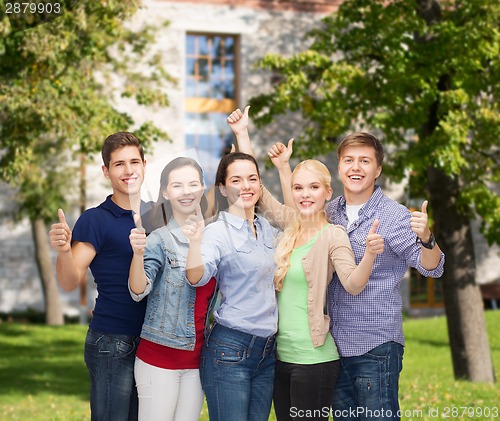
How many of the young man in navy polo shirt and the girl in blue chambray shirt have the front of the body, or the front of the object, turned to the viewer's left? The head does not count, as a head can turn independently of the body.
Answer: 0

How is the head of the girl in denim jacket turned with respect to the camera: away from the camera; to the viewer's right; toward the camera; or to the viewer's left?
toward the camera

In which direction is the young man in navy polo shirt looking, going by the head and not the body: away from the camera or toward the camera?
toward the camera

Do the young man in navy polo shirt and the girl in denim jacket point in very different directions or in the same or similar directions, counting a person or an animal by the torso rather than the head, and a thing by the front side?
same or similar directions

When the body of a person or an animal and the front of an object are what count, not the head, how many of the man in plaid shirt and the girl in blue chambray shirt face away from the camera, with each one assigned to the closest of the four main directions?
0

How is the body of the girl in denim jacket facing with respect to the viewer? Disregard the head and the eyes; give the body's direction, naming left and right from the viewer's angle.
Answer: facing the viewer and to the right of the viewer

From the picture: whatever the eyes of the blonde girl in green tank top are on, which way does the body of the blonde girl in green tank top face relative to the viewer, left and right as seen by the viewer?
facing the viewer and to the left of the viewer

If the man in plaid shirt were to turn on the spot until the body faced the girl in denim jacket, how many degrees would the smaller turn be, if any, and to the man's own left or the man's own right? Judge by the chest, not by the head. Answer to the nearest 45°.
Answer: approximately 45° to the man's own right

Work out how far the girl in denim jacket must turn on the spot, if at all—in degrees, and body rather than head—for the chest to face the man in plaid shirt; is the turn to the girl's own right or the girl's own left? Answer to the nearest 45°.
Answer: approximately 45° to the girl's own left

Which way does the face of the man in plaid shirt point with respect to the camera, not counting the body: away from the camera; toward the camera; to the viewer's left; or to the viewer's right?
toward the camera

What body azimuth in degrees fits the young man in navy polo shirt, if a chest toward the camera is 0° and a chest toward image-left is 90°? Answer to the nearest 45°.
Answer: approximately 315°

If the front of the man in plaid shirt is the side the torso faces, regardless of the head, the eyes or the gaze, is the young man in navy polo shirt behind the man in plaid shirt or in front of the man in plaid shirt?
in front
